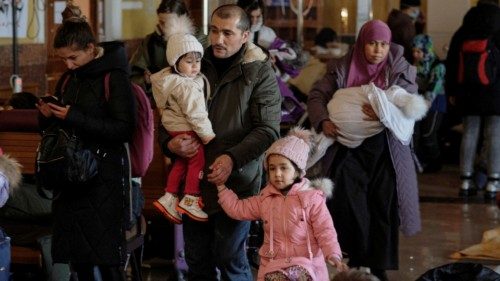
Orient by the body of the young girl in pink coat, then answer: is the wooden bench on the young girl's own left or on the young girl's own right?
on the young girl's own right

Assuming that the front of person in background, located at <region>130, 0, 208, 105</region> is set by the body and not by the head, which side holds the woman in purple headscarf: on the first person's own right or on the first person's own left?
on the first person's own left

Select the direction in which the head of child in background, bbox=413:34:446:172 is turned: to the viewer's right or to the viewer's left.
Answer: to the viewer's left

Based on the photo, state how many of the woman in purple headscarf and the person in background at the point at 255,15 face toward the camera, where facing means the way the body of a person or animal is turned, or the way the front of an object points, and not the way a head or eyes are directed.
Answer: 2

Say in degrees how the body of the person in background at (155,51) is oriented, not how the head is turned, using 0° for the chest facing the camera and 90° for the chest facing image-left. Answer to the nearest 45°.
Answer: approximately 0°
